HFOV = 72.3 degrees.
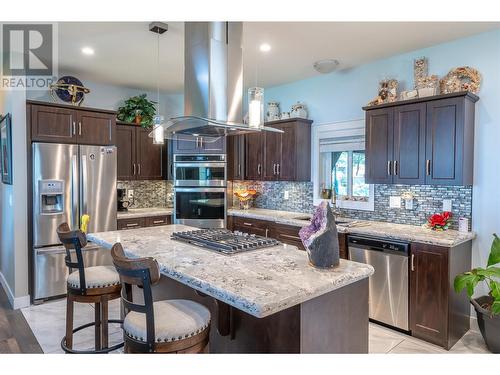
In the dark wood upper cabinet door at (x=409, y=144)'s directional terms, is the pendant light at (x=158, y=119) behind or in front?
in front

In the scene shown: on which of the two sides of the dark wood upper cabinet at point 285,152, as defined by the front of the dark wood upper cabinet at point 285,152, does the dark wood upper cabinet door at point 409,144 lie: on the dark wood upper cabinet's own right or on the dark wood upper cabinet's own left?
on the dark wood upper cabinet's own left

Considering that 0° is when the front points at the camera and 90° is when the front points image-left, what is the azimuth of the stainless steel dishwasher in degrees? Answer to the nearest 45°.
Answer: approximately 45°

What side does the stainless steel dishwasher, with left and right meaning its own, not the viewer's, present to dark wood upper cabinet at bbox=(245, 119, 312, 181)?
right

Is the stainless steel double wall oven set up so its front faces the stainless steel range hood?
yes

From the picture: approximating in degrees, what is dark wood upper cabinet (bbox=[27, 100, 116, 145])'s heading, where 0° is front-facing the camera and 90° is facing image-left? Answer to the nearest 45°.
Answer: approximately 315°

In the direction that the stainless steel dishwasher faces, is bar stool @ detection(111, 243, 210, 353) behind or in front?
in front

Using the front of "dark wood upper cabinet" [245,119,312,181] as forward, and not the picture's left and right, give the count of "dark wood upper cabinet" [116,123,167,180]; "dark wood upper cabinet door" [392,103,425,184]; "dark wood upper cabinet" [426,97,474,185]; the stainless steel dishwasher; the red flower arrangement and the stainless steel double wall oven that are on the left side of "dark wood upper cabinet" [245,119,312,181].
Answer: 4

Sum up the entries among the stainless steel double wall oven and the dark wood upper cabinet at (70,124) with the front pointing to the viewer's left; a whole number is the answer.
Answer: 0

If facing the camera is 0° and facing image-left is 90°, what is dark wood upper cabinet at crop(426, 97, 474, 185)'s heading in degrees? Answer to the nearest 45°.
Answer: approximately 45°
